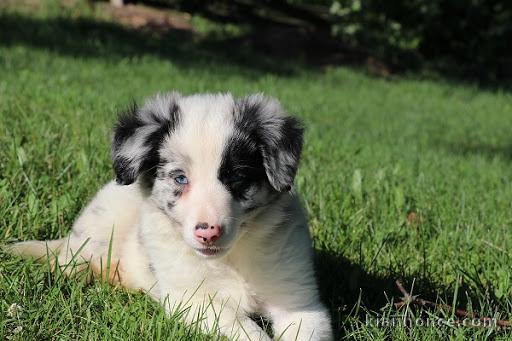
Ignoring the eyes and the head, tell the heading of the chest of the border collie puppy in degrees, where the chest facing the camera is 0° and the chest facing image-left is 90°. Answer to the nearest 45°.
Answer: approximately 315°
